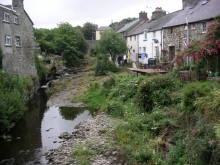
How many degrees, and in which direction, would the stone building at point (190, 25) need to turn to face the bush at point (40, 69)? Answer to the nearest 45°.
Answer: approximately 45° to its right

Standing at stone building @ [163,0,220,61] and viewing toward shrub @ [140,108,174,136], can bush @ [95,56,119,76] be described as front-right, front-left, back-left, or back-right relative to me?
back-right

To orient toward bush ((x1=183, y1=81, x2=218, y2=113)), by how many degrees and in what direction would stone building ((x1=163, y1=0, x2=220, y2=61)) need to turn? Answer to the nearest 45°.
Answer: approximately 45° to its left

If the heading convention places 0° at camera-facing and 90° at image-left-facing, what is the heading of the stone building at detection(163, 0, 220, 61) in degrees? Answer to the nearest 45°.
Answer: approximately 45°

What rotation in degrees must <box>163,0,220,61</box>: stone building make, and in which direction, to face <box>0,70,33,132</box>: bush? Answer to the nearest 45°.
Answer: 0° — it already faces it

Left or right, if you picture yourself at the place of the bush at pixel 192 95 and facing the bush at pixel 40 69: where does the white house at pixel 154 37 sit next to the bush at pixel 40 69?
right
